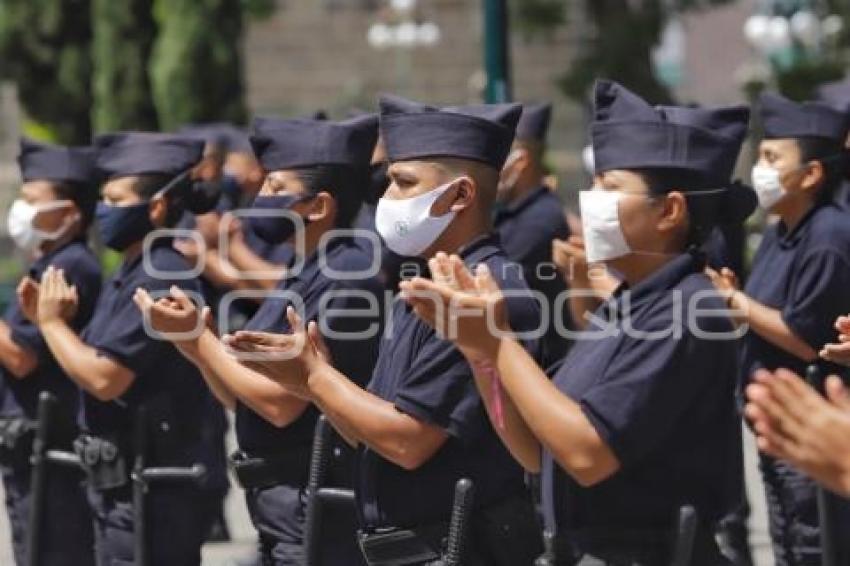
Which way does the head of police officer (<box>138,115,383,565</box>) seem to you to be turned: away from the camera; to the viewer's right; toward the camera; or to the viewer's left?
to the viewer's left

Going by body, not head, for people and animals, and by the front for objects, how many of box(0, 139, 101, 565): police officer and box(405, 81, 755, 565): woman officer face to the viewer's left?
2

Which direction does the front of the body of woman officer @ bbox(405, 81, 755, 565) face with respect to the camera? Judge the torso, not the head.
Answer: to the viewer's left

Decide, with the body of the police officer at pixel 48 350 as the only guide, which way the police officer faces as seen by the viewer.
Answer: to the viewer's left

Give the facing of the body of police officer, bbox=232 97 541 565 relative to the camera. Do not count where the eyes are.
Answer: to the viewer's left
